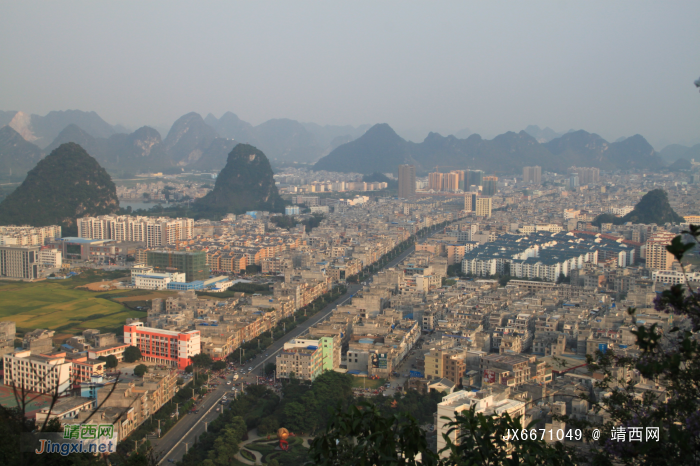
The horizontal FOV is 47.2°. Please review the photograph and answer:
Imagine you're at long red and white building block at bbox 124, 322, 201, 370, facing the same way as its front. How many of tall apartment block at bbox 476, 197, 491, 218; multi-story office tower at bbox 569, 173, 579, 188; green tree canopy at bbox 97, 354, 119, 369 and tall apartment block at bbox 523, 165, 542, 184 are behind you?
3

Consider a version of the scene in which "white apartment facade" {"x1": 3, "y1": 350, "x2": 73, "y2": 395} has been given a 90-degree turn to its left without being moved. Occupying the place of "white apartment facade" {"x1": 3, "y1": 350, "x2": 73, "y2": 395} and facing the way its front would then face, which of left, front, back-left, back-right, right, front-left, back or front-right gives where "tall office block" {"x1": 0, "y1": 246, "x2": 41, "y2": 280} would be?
back-left

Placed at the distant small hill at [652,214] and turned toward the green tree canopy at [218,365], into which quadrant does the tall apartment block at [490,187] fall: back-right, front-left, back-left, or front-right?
back-right

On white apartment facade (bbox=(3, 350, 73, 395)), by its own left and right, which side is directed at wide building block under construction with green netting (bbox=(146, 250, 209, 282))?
back

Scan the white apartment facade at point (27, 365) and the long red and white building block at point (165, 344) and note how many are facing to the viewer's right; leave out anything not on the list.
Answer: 0

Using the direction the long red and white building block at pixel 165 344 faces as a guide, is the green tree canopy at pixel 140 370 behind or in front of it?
in front

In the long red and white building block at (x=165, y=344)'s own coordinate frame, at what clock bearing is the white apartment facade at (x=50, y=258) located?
The white apartment facade is roughly at 4 o'clock from the long red and white building block.

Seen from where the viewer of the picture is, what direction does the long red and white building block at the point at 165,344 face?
facing the viewer and to the left of the viewer

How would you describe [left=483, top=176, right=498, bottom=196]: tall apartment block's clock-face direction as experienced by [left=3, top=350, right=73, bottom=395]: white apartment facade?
The tall apartment block is roughly at 6 o'clock from the white apartment facade.

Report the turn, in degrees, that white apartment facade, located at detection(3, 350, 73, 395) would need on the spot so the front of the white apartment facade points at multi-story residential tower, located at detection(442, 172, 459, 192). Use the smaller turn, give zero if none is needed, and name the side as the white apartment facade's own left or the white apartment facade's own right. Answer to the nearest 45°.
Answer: approximately 180°

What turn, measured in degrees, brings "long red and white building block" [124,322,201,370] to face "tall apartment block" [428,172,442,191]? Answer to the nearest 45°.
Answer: approximately 180°

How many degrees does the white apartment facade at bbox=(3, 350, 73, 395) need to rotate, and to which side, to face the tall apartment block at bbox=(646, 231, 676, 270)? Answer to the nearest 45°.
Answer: approximately 135° to its left

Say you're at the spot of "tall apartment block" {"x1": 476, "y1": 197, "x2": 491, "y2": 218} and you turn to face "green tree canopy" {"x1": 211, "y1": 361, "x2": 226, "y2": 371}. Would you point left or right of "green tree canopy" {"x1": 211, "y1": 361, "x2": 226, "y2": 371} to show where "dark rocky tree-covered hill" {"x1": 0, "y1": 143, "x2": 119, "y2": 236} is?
right

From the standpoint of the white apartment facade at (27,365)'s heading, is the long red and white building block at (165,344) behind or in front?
behind

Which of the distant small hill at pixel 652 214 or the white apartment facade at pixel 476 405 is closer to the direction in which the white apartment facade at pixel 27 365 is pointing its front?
the white apartment facade

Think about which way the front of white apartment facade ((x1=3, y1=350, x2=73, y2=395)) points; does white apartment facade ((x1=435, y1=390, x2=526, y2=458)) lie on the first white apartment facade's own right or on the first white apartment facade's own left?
on the first white apartment facade's own left

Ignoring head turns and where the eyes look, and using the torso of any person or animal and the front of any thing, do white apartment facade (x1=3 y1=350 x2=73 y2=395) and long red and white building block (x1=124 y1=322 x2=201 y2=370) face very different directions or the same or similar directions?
same or similar directions

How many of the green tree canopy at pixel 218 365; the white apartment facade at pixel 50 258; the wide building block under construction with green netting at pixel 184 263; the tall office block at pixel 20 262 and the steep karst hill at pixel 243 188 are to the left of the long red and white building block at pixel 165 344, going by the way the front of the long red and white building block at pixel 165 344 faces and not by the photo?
1

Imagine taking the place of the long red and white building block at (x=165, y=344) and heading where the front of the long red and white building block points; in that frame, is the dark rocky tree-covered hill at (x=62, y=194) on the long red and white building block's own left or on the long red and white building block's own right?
on the long red and white building block's own right
